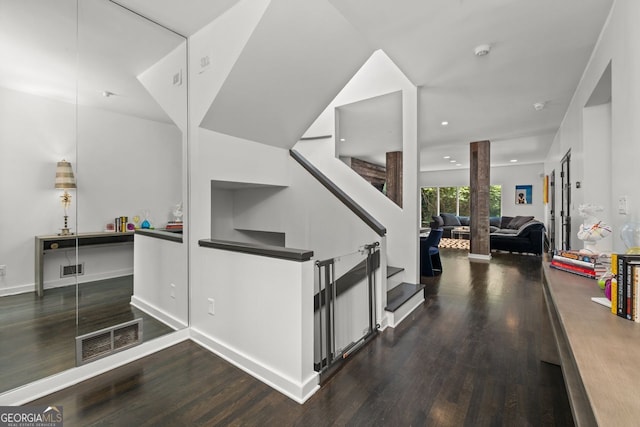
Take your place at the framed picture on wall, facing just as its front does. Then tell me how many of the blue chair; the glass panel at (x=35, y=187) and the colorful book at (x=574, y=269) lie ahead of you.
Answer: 3

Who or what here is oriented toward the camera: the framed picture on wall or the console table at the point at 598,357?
the framed picture on wall

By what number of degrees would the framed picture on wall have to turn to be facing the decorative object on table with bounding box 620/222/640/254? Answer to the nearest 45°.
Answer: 0° — it already faces it

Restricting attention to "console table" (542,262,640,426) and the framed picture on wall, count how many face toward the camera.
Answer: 1

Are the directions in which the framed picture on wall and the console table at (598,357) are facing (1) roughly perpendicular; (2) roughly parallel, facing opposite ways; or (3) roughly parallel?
roughly perpendicular

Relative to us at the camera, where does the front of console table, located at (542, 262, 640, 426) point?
facing to the left of the viewer

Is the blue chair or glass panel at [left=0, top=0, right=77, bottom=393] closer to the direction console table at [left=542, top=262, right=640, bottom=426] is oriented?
the glass panel

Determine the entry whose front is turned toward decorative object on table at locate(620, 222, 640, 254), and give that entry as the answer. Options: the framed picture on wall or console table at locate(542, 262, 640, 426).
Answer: the framed picture on wall

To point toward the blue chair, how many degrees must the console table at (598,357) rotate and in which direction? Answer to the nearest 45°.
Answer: approximately 45° to its right

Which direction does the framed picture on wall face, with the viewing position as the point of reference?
facing the viewer
